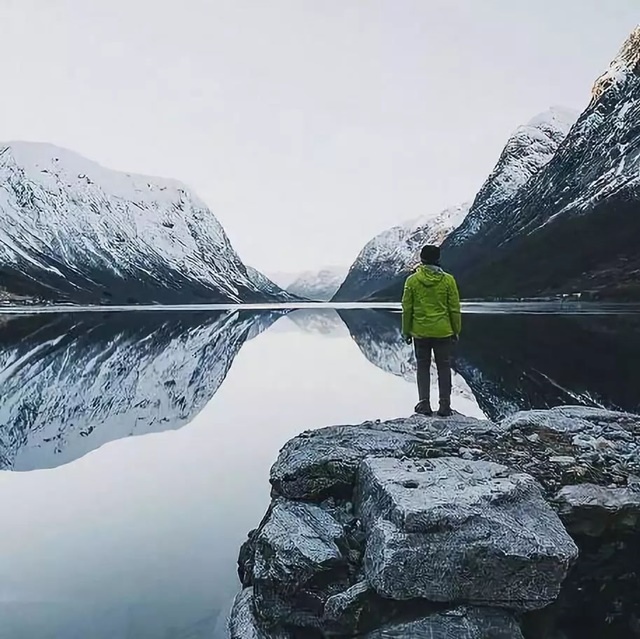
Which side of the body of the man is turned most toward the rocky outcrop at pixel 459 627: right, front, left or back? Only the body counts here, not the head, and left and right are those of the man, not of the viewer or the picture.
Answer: back

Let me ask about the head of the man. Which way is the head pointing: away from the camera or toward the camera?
away from the camera

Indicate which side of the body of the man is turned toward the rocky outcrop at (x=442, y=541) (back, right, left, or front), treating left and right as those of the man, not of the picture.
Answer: back

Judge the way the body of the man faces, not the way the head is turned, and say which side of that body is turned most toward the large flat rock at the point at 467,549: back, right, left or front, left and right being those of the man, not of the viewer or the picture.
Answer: back

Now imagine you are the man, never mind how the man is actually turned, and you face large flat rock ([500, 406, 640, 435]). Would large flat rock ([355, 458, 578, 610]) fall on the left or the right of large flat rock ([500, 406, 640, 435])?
right

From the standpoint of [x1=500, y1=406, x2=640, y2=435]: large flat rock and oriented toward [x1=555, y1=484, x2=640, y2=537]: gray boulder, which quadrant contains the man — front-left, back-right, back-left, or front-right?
back-right

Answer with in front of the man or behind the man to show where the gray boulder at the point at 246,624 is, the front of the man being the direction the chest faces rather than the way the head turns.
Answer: behind

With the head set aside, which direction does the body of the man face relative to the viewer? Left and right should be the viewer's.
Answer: facing away from the viewer

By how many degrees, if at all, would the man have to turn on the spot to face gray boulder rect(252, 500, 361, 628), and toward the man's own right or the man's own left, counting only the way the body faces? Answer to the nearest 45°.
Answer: approximately 180°
